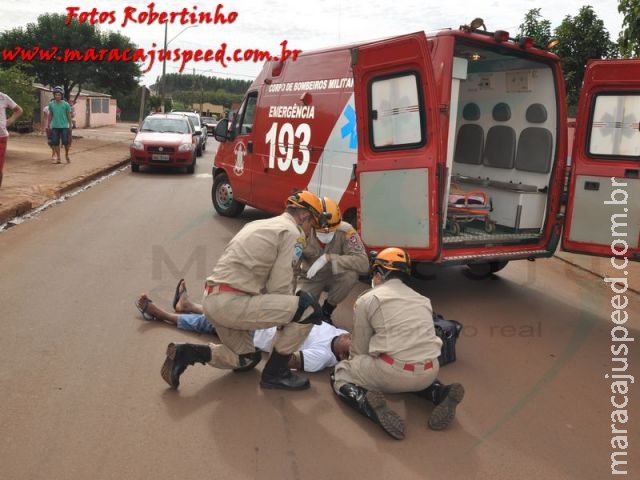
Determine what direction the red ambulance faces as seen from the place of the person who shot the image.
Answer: facing away from the viewer and to the left of the viewer

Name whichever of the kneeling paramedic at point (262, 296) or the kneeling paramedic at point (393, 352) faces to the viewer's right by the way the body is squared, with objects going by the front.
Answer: the kneeling paramedic at point (262, 296)

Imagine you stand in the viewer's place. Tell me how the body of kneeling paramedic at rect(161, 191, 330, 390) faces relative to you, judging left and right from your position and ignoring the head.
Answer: facing to the right of the viewer

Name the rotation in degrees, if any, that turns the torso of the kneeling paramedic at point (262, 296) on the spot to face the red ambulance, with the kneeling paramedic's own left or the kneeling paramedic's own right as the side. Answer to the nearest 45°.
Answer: approximately 45° to the kneeling paramedic's own left

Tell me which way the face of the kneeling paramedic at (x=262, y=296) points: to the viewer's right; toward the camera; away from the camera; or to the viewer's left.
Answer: to the viewer's right

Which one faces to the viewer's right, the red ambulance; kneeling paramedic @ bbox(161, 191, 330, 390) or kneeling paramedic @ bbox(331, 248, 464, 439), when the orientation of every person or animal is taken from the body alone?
kneeling paramedic @ bbox(161, 191, 330, 390)

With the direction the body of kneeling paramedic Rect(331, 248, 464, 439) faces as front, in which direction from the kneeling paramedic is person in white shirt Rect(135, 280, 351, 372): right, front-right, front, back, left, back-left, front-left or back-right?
front

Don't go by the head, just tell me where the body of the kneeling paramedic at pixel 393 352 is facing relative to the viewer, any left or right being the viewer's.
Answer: facing away from the viewer and to the left of the viewer

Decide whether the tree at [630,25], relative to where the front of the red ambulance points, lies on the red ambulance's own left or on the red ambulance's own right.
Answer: on the red ambulance's own right

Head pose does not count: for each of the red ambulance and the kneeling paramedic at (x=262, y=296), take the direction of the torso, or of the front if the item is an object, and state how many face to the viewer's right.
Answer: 1

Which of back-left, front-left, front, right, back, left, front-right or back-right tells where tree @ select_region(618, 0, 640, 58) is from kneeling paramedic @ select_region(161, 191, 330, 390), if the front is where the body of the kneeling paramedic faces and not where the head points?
front-left

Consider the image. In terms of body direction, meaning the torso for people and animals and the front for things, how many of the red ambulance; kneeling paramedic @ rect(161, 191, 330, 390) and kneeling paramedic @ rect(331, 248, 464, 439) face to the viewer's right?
1

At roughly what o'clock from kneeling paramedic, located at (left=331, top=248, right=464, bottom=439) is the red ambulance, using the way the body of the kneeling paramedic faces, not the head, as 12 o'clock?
The red ambulance is roughly at 2 o'clock from the kneeling paramedic.

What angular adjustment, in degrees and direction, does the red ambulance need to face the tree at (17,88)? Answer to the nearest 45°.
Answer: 0° — it already faces it

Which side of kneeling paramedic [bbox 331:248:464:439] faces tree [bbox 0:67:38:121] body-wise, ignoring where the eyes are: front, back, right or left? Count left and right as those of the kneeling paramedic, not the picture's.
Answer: front

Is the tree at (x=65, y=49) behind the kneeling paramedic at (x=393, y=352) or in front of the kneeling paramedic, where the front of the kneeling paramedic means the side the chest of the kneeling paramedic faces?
in front
